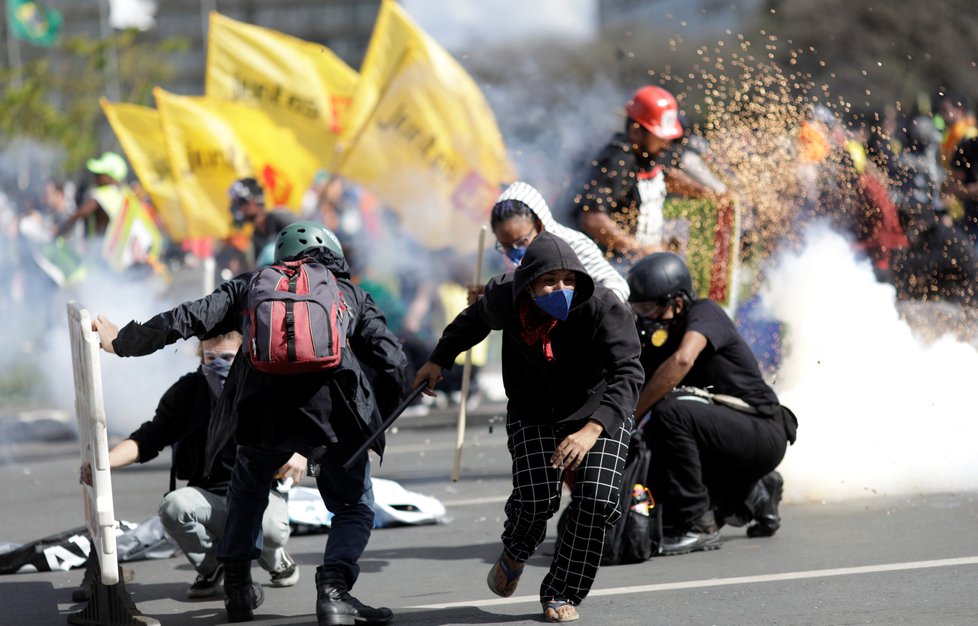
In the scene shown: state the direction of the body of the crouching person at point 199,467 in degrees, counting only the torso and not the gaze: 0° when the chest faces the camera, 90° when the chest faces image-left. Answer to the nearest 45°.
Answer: approximately 0°

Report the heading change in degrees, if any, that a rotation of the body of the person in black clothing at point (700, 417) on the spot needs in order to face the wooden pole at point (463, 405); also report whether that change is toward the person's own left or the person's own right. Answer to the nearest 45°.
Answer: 0° — they already face it

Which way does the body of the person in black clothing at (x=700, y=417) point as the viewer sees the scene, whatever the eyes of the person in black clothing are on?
to the viewer's left

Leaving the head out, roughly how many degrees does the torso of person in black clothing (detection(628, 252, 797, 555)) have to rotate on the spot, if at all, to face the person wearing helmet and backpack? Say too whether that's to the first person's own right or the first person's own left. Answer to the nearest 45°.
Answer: approximately 45° to the first person's own left

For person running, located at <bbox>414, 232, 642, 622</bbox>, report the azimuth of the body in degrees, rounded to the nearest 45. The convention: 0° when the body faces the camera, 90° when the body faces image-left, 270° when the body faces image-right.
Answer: approximately 0°

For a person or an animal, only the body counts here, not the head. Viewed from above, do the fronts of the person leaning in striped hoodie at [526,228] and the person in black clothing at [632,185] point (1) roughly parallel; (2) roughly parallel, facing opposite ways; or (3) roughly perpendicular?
roughly perpendicular

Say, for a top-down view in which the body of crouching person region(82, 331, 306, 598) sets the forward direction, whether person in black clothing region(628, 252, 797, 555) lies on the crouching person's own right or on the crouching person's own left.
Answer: on the crouching person's own left

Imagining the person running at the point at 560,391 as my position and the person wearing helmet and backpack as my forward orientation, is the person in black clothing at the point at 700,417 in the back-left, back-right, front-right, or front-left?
back-right

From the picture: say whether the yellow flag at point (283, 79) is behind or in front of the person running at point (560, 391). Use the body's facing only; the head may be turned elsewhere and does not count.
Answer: behind
